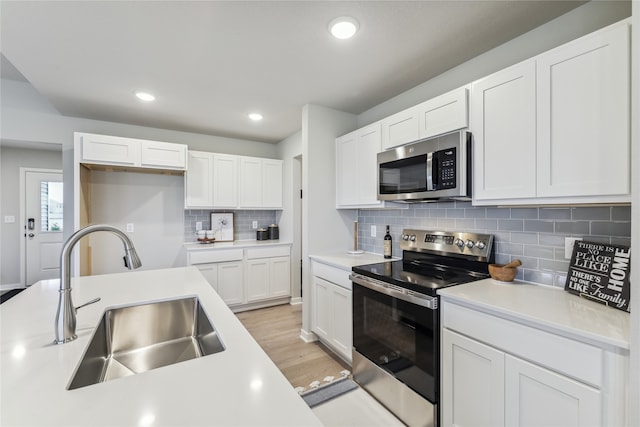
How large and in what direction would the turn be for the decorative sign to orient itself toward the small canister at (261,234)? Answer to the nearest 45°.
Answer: approximately 45° to its right

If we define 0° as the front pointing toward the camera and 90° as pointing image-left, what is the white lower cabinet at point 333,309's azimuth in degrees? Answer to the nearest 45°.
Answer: approximately 45°

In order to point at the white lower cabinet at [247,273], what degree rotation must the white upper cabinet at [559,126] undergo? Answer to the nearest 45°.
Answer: approximately 45° to its right

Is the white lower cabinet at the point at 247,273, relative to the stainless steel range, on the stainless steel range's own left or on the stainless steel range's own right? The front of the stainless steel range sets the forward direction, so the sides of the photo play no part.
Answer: on the stainless steel range's own right

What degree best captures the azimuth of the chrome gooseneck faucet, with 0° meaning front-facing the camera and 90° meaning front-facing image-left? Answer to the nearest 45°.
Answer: approximately 270°

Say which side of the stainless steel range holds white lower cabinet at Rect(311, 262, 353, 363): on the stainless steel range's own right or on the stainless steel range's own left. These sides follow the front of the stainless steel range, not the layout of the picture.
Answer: on the stainless steel range's own right

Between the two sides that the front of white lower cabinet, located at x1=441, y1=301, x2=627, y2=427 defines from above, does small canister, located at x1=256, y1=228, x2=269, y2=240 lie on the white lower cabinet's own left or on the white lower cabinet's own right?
on the white lower cabinet's own right
